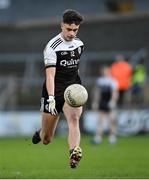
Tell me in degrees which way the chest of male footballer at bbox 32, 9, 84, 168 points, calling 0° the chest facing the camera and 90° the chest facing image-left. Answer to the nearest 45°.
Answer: approximately 315°
